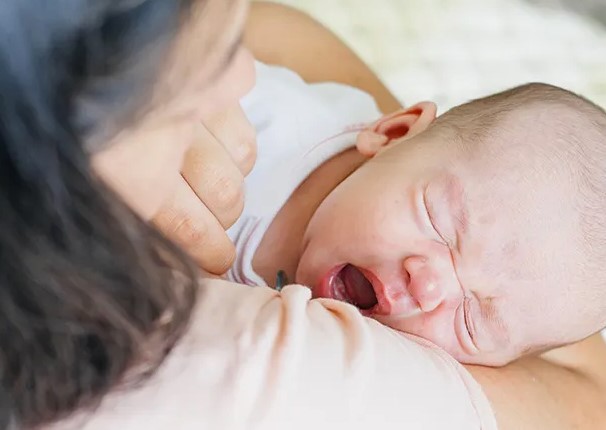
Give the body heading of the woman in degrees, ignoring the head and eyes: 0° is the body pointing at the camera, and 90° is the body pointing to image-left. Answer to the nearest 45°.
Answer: approximately 225°
